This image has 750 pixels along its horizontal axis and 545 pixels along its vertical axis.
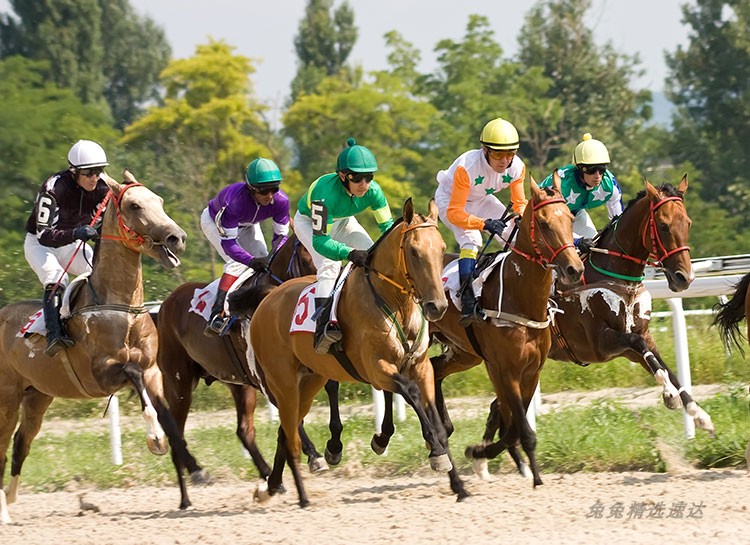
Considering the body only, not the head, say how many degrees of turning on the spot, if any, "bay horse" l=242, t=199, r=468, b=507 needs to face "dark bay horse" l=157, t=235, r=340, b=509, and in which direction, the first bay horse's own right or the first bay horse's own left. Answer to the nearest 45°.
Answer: approximately 180°

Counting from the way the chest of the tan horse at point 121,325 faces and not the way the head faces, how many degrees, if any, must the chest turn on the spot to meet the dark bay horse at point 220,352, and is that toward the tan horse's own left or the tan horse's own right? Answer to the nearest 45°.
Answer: approximately 90° to the tan horse's own left

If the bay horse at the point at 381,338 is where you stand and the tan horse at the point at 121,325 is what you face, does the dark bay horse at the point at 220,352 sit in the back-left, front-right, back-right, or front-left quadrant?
front-right

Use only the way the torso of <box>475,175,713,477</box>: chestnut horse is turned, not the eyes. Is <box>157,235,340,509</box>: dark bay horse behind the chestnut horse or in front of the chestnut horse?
behind

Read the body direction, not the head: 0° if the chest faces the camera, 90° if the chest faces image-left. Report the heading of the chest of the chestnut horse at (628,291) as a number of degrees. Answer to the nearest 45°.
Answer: approximately 315°

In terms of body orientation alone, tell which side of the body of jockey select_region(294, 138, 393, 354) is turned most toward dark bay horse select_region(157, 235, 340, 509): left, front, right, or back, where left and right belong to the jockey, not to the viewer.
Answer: back

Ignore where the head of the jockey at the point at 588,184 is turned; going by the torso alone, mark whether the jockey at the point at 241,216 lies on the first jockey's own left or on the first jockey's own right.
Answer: on the first jockey's own right

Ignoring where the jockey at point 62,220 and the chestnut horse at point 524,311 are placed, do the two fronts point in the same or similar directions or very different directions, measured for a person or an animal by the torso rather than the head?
same or similar directions

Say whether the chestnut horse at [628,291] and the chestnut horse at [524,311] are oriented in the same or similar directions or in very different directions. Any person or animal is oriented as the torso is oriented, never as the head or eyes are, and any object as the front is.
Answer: same or similar directions

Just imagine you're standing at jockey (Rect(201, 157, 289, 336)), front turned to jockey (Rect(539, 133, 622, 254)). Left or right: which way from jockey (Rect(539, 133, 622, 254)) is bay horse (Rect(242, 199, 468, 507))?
right

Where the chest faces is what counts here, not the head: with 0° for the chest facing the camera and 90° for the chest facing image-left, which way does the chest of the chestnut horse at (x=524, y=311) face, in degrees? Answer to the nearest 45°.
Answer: approximately 315°

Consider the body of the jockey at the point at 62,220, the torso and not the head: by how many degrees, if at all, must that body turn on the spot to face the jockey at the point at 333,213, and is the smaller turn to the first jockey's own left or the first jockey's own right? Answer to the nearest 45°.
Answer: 0° — they already face them

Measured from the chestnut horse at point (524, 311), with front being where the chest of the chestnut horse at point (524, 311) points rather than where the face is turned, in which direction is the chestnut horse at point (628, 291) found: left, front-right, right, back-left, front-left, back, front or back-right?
left

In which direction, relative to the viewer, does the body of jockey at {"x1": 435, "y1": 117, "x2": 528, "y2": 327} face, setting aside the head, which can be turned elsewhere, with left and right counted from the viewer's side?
facing the viewer and to the right of the viewer

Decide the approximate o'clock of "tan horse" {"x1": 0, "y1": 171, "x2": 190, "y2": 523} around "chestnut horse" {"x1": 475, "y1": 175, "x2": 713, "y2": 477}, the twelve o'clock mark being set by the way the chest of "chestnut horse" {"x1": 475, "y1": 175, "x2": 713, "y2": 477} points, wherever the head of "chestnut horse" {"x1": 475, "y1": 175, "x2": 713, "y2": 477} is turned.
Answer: "tan horse" {"x1": 0, "y1": 171, "x2": 190, "y2": 523} is roughly at 4 o'clock from "chestnut horse" {"x1": 475, "y1": 175, "x2": 713, "y2": 477}.

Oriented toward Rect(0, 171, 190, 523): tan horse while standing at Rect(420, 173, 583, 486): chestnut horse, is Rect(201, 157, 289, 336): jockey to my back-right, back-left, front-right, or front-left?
front-right

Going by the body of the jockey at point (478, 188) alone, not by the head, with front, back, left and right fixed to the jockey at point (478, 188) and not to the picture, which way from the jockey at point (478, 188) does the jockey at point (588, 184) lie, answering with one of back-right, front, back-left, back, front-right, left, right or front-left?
left
